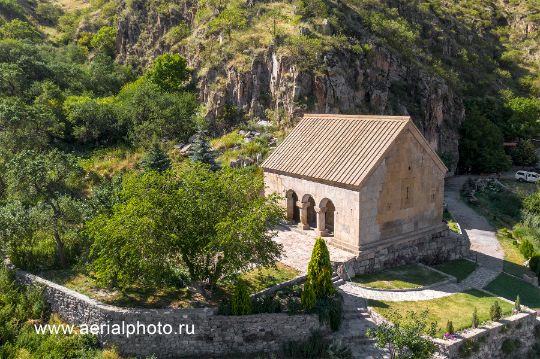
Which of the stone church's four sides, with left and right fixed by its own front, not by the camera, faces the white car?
back

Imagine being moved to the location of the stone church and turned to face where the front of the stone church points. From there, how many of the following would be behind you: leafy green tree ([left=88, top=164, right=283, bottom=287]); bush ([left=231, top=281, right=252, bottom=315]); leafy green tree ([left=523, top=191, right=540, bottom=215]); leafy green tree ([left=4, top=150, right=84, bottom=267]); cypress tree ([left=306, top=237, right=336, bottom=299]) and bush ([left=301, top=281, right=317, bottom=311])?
1

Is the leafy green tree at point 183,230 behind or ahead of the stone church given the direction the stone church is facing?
ahead

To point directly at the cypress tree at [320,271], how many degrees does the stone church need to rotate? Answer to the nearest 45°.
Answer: approximately 45° to its left

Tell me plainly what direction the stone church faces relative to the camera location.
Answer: facing the viewer and to the left of the viewer

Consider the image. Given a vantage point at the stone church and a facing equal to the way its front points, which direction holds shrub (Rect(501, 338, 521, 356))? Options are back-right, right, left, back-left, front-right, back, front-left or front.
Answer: left

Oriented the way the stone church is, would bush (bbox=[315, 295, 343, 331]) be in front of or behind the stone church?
in front

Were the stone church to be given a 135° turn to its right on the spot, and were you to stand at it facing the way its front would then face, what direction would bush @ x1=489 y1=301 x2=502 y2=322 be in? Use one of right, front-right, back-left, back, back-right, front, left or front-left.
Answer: back-right

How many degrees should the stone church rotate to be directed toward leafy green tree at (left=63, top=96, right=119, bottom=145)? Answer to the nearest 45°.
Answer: approximately 90° to its right

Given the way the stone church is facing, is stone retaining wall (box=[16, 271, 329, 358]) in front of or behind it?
in front

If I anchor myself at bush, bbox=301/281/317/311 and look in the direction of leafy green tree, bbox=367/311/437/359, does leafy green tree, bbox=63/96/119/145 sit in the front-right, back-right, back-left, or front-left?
back-left

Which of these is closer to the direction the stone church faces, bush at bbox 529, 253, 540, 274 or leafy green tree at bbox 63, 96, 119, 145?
the leafy green tree

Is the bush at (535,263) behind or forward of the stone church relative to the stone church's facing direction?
behind
